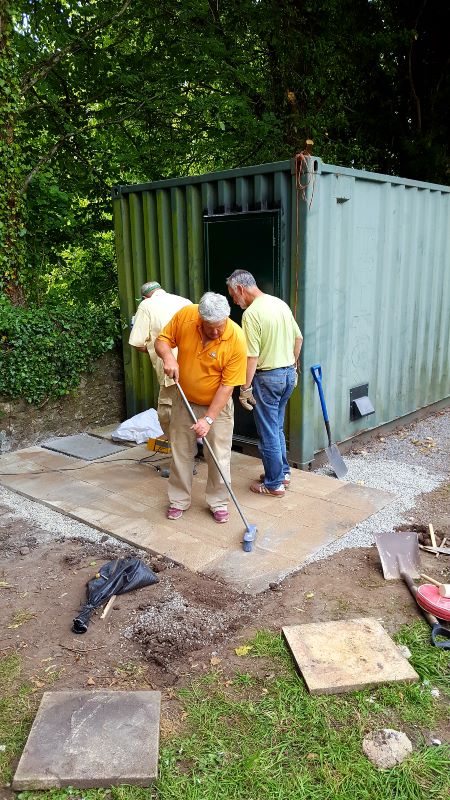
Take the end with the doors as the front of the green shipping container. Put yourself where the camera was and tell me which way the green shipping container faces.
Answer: facing the viewer and to the left of the viewer

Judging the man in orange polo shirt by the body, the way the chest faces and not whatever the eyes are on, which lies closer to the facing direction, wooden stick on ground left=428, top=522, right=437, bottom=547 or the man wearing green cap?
the wooden stick on ground

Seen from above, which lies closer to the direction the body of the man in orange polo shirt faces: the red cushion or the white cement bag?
the red cushion

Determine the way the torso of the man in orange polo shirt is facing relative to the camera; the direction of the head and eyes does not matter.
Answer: toward the camera

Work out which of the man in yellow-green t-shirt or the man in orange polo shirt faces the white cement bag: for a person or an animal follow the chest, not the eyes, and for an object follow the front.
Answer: the man in yellow-green t-shirt

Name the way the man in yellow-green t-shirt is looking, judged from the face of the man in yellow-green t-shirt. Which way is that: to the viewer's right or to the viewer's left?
to the viewer's left

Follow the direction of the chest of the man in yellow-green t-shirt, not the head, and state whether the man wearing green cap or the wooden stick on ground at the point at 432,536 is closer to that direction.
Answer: the man wearing green cap

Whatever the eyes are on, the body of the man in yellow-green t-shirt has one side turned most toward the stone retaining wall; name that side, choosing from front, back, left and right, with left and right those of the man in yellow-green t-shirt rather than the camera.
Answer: front

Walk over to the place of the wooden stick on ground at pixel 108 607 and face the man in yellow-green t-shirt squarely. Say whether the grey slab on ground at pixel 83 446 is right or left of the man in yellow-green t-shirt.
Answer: left

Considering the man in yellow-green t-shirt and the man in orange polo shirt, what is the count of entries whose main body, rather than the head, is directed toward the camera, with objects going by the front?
1

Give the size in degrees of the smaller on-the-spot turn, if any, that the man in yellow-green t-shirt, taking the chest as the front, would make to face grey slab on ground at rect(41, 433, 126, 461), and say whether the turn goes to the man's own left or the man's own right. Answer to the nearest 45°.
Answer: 0° — they already face it

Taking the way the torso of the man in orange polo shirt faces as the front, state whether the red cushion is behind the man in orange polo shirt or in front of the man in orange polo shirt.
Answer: in front
